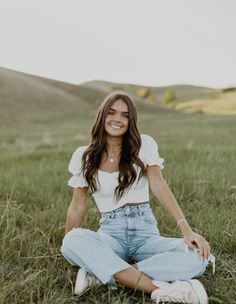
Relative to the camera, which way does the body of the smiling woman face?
toward the camera

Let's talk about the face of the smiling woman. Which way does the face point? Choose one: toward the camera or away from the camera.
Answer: toward the camera
